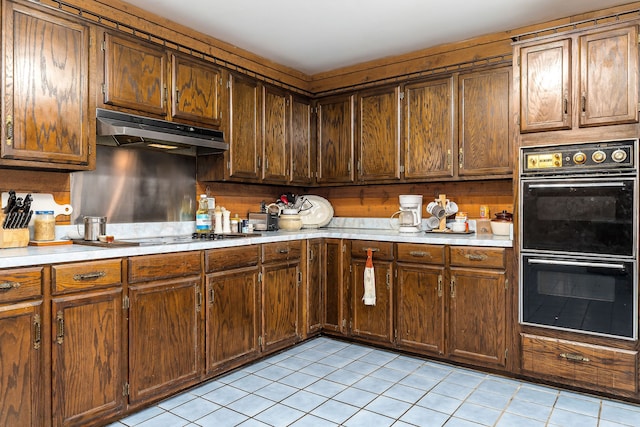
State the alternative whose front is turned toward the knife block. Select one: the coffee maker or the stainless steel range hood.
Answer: the coffee maker

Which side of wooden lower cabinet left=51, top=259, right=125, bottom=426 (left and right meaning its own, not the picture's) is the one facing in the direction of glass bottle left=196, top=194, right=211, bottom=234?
left

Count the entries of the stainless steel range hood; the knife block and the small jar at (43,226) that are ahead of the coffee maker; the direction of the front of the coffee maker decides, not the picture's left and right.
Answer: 3

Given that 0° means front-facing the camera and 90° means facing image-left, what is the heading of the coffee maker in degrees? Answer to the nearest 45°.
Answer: approximately 45°

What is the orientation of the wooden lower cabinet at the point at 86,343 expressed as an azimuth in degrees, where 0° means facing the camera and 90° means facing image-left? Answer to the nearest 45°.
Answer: approximately 315°

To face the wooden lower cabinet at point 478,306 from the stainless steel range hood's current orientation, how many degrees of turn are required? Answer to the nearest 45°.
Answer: approximately 45° to its left
